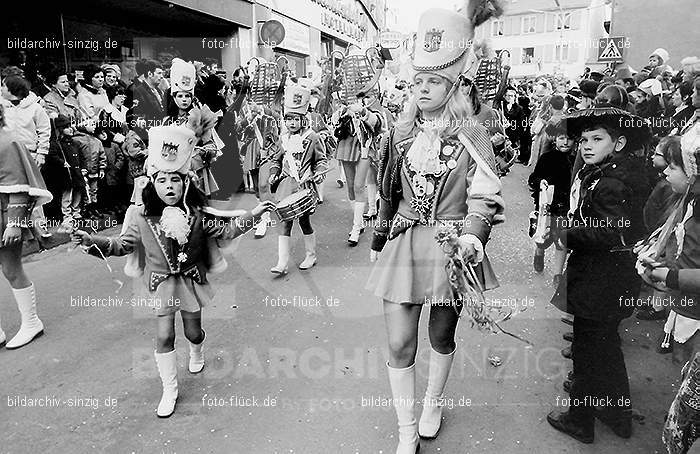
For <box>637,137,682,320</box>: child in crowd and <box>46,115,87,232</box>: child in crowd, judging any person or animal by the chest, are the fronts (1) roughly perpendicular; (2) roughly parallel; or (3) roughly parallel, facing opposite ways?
roughly parallel, facing opposite ways

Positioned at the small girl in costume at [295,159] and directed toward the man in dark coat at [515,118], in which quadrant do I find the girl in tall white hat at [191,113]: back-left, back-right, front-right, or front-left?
back-left

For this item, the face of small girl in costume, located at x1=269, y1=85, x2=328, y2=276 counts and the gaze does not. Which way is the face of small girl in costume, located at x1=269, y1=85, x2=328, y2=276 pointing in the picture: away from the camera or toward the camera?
toward the camera

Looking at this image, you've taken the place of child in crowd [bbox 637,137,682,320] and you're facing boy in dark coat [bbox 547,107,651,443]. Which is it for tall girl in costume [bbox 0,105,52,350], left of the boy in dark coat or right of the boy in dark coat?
right

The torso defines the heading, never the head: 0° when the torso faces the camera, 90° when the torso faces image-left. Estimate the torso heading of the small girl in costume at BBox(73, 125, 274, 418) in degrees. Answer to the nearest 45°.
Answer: approximately 0°

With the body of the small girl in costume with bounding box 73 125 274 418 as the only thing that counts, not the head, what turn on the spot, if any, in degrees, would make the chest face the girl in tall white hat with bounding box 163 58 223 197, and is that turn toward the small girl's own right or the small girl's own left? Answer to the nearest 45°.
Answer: approximately 180°

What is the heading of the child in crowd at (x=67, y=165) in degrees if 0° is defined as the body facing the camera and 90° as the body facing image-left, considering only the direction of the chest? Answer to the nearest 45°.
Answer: approximately 315°

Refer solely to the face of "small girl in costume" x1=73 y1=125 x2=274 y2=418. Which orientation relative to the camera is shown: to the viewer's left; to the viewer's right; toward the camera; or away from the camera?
toward the camera

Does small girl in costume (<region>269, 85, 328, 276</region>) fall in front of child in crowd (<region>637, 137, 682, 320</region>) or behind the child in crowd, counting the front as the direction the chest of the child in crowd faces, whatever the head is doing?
in front

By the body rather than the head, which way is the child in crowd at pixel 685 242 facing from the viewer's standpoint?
to the viewer's left

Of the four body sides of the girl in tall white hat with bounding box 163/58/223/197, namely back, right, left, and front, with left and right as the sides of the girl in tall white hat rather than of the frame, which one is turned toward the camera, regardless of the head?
front

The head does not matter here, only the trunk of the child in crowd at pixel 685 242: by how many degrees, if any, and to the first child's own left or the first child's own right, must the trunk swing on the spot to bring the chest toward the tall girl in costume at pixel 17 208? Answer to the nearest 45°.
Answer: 0° — they already face them

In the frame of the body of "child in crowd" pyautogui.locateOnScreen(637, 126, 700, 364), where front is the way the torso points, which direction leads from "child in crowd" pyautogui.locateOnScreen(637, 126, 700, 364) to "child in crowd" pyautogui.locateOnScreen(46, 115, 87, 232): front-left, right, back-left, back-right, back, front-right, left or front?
front

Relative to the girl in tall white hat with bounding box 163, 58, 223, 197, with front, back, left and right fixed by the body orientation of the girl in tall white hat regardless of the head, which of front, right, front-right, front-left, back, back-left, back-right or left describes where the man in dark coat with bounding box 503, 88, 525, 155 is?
back-left

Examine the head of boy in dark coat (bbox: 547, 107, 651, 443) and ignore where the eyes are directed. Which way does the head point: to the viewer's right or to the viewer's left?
to the viewer's left

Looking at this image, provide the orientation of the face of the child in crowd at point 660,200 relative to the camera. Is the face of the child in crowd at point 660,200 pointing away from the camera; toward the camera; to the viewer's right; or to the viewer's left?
to the viewer's left

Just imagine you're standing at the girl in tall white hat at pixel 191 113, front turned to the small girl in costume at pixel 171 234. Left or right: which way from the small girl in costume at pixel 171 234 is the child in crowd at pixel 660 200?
left

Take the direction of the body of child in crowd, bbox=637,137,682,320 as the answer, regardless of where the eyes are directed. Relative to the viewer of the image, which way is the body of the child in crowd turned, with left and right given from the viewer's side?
facing to the left of the viewer
